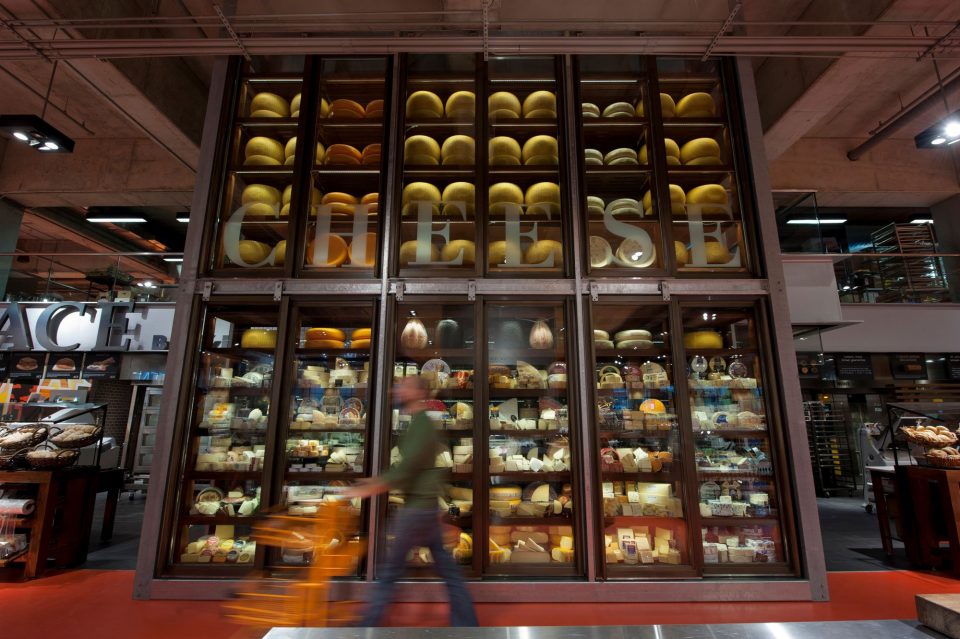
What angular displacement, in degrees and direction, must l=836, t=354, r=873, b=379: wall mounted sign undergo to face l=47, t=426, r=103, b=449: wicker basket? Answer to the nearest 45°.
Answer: approximately 45° to its right

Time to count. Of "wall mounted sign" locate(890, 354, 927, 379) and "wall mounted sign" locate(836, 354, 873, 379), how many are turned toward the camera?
2

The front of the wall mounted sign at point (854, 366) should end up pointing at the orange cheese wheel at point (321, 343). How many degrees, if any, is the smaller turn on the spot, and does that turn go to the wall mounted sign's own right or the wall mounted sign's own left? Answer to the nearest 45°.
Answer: approximately 45° to the wall mounted sign's own right

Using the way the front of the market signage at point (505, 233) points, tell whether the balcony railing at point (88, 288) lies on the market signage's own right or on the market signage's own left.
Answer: on the market signage's own right

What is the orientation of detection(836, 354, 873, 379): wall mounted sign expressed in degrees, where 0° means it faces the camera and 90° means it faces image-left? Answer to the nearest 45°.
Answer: approximately 0°

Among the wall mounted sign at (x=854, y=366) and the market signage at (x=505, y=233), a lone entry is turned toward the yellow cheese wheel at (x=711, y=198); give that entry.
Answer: the wall mounted sign

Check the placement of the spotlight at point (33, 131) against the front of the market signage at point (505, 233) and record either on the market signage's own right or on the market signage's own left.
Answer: on the market signage's own right
